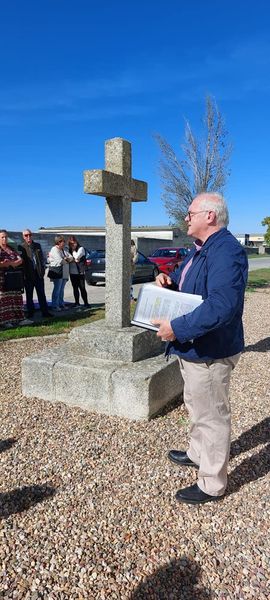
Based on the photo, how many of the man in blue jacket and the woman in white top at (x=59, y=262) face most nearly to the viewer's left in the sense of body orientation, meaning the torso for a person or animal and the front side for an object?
1

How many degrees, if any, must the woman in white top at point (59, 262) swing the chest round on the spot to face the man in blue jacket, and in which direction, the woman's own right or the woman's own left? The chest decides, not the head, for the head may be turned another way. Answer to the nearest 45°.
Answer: approximately 45° to the woman's own right

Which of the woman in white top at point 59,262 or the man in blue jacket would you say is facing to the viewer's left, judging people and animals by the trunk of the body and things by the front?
the man in blue jacket

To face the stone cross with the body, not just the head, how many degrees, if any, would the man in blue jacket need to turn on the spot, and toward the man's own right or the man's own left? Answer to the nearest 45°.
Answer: approximately 45° to the man's own right

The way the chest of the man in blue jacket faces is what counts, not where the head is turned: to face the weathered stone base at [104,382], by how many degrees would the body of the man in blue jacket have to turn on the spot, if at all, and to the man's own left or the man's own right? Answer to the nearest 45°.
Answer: approximately 45° to the man's own right

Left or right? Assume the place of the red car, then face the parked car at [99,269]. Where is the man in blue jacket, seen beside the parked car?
left

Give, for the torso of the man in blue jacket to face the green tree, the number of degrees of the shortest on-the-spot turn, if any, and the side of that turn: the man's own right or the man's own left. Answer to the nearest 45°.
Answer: approximately 90° to the man's own right

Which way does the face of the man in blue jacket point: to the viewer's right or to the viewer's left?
to the viewer's left

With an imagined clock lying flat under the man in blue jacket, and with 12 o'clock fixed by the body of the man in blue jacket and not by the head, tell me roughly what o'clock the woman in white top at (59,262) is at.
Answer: The woman in white top is roughly at 2 o'clock from the man in blue jacket.

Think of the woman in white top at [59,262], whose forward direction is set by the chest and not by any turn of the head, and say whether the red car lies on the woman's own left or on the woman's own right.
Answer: on the woman's own left

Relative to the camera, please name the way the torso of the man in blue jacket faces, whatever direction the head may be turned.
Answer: to the viewer's left

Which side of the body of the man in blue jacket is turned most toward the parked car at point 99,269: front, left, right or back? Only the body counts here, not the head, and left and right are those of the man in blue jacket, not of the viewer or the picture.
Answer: right
